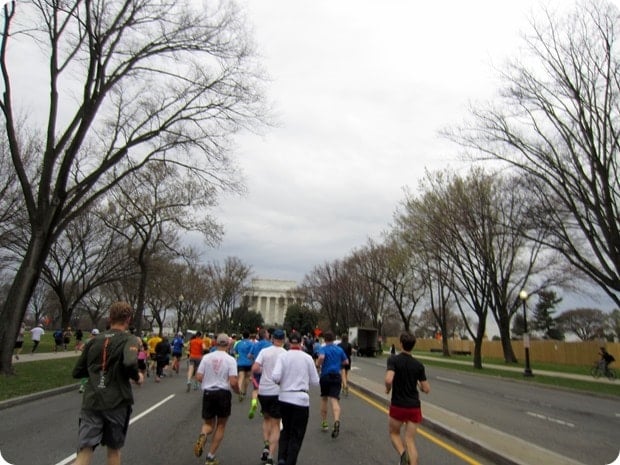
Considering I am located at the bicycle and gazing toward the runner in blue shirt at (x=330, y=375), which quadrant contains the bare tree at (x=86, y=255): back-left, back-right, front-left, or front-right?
front-right

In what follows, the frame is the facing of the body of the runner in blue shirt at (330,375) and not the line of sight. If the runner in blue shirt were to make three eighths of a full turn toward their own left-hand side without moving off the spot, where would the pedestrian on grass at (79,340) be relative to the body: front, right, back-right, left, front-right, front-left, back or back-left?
right

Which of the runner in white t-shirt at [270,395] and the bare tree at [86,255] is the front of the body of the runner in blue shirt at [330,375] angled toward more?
the bare tree

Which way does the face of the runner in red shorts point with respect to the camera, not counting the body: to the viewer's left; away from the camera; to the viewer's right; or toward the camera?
away from the camera

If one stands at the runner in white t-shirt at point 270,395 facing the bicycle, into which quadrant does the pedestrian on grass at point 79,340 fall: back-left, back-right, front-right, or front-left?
front-left

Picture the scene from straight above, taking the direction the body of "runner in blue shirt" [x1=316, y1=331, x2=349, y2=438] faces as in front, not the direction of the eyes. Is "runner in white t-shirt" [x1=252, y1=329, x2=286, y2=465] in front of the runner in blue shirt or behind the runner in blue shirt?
behind

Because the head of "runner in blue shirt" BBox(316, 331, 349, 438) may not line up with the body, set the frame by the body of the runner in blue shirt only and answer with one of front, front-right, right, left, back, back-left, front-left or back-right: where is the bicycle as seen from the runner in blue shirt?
front-right

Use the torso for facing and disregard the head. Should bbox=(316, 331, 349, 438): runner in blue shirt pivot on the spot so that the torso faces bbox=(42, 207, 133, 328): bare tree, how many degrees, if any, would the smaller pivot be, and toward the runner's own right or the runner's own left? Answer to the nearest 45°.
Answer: approximately 45° to the runner's own left

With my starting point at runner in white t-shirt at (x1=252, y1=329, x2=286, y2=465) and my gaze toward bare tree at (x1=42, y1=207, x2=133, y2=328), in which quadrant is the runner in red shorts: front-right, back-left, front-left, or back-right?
back-right

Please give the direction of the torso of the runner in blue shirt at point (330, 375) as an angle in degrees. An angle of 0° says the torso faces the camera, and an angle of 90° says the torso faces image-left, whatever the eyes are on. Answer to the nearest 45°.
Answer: approximately 180°
